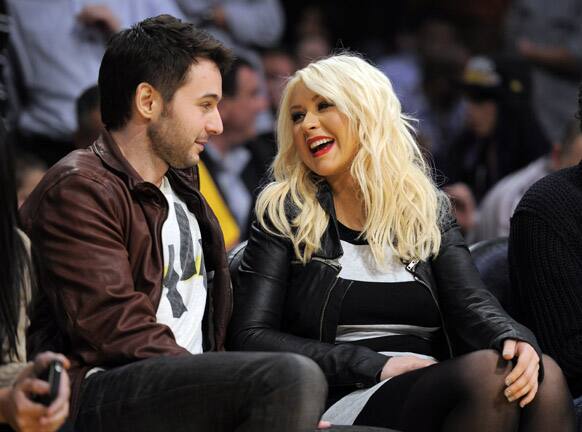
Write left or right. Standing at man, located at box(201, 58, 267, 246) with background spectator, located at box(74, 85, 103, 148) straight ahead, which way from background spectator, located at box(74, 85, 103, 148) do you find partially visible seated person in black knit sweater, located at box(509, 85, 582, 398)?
left

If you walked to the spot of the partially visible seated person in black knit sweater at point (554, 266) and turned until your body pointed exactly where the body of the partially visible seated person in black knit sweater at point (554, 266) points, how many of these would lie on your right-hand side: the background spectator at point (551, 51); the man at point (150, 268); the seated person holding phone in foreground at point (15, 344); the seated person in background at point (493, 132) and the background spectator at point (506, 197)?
2

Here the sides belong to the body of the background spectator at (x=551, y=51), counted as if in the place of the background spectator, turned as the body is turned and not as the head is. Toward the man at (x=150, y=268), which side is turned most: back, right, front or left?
front

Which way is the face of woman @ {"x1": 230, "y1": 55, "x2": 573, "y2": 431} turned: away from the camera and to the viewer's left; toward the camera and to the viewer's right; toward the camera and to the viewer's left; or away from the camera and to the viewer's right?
toward the camera and to the viewer's left

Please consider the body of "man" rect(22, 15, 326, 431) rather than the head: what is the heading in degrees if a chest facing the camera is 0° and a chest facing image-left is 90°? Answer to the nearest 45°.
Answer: approximately 315°

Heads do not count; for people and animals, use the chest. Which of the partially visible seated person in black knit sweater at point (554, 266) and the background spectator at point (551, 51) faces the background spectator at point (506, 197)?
the background spectator at point (551, 51)

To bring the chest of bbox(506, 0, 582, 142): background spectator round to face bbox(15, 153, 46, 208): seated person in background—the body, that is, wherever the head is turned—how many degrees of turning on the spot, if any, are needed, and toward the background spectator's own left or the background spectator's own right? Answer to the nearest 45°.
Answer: approximately 45° to the background spectator's own right

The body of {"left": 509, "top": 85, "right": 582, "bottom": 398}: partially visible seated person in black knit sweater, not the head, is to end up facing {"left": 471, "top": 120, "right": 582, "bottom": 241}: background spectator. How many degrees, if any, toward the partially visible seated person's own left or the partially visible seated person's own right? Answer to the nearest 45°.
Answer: approximately 135° to the partially visible seated person's own left

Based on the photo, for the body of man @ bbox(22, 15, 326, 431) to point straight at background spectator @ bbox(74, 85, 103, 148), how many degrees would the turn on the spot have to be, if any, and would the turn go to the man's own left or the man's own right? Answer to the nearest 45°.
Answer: approximately 135° to the man's own left
